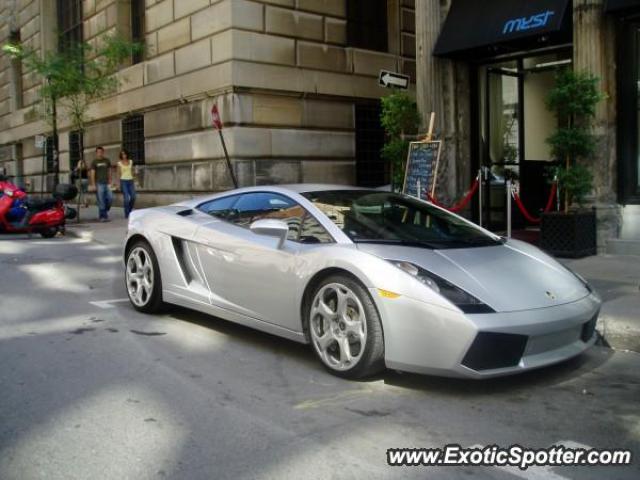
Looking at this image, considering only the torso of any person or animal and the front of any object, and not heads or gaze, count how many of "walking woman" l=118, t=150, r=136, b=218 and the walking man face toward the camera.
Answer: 2

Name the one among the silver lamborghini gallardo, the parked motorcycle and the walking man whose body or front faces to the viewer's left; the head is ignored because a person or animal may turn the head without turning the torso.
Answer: the parked motorcycle

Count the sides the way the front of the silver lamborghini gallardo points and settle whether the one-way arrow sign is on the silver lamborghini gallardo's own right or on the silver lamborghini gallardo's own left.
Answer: on the silver lamborghini gallardo's own left

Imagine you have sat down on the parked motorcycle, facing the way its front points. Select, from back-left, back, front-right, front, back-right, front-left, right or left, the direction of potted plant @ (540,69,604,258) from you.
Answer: back-left

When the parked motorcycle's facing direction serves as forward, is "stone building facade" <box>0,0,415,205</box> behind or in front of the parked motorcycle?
behind

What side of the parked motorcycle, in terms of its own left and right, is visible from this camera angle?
left

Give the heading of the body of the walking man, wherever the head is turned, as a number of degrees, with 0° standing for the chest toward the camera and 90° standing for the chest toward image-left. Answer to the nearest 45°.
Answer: approximately 0°

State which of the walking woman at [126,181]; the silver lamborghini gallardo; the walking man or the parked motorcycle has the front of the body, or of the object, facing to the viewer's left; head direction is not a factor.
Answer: the parked motorcycle

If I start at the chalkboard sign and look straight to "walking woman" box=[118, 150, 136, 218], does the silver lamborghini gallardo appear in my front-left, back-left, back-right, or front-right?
back-left

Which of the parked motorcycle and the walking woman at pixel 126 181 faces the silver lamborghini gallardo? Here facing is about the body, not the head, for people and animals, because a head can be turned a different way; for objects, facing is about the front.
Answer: the walking woman

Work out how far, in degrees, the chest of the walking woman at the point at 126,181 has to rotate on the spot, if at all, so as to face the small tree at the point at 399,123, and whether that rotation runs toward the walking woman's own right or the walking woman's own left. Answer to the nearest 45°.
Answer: approximately 45° to the walking woman's own left
